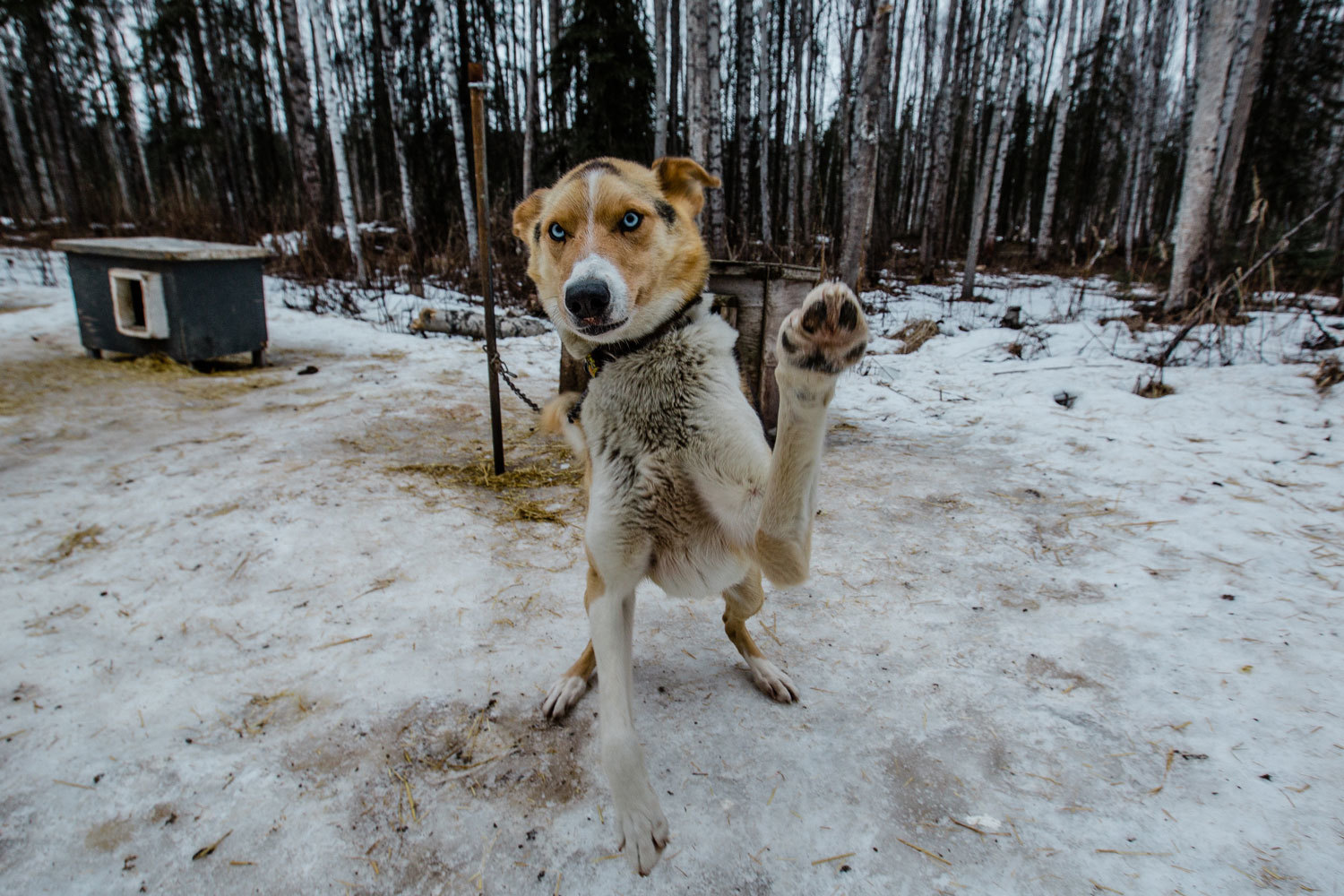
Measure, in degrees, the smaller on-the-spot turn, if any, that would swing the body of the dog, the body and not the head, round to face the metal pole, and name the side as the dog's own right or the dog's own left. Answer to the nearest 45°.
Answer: approximately 135° to the dog's own right

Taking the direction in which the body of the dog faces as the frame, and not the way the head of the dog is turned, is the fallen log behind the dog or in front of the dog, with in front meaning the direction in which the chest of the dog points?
behind

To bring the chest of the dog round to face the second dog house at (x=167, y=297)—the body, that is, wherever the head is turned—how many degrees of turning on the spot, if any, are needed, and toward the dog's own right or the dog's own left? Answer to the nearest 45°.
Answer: approximately 135° to the dog's own right

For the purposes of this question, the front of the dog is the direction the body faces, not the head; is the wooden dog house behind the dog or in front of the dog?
behind

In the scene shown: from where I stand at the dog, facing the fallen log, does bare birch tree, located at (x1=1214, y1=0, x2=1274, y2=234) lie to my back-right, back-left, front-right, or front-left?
front-right

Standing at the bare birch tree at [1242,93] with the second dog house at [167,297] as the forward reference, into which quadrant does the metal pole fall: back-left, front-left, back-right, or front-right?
front-left

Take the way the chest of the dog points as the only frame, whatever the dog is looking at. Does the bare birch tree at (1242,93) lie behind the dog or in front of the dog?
behind

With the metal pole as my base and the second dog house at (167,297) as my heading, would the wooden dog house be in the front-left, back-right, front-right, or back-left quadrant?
back-right

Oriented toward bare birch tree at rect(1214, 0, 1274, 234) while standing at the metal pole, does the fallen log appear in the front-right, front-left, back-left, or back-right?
front-left

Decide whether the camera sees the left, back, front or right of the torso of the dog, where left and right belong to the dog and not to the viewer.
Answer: front
